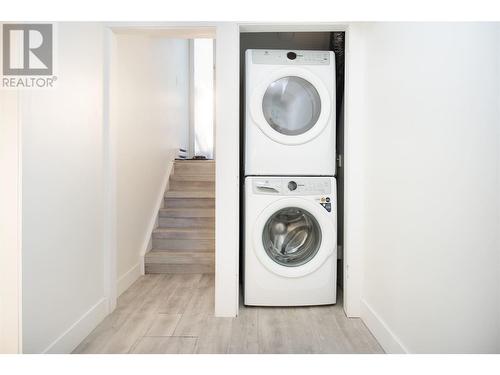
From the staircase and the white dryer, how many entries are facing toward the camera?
2

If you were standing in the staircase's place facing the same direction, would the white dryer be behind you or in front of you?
in front

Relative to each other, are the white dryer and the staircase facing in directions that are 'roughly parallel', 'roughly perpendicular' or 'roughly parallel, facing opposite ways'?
roughly parallel

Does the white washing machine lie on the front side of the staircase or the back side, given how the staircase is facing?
on the front side

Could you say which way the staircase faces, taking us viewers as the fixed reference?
facing the viewer

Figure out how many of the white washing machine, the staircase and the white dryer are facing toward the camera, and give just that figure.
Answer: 3

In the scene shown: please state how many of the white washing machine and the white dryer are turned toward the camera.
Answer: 2

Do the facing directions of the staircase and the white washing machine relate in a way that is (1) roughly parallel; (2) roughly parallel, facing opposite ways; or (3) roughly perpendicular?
roughly parallel

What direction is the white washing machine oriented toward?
toward the camera
